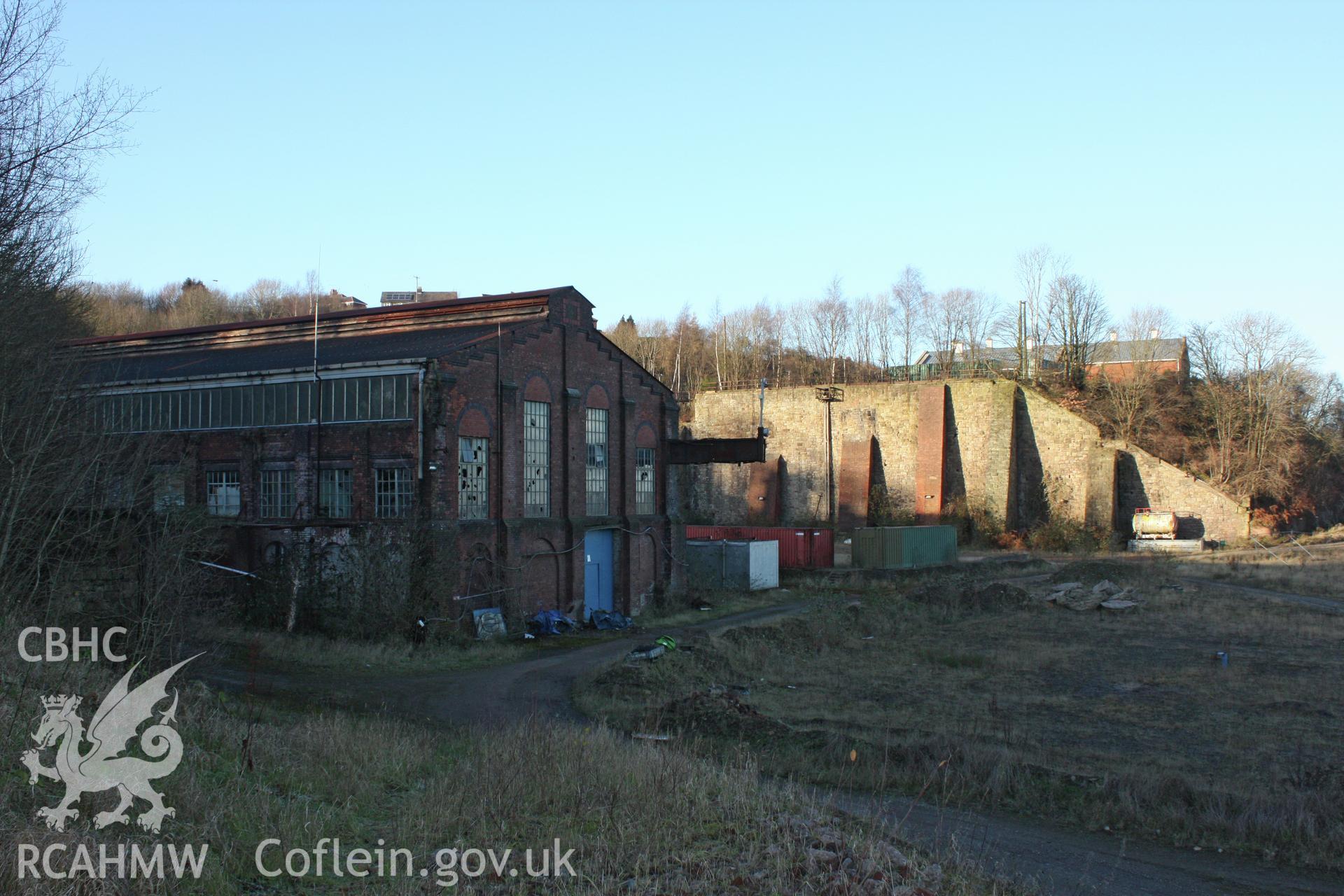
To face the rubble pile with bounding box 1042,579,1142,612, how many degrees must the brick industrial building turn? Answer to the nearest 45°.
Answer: approximately 45° to its left

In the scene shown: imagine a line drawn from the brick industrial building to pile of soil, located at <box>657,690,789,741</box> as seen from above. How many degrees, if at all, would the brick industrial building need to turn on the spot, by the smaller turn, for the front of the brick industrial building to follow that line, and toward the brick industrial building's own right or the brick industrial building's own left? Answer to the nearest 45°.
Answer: approximately 45° to the brick industrial building's own right

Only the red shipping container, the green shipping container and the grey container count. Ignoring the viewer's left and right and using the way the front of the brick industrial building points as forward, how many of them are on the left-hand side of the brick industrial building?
3

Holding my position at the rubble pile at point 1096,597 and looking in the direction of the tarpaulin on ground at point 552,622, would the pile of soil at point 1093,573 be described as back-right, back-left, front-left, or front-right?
back-right

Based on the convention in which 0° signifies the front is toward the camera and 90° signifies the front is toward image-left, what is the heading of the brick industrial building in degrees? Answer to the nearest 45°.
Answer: approximately 315°

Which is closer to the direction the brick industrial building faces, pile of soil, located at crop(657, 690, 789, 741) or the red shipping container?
the pile of soil

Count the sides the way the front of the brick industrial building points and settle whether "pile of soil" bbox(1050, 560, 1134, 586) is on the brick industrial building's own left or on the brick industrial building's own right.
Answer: on the brick industrial building's own left
